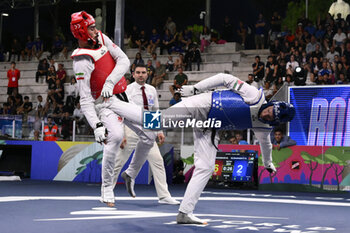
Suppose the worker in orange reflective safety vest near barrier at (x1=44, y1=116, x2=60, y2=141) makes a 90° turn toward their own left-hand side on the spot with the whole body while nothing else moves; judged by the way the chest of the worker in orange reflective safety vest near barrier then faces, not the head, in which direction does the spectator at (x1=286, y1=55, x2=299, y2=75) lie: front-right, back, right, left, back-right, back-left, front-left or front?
front

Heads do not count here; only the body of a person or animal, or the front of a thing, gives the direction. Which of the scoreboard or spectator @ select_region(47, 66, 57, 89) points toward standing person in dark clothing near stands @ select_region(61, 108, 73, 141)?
the spectator

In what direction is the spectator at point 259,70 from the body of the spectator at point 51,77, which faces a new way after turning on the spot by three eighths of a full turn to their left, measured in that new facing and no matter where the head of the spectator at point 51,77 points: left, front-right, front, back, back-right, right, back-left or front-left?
right

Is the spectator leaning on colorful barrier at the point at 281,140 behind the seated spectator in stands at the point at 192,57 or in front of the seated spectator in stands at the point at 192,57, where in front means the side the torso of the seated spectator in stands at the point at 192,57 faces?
in front

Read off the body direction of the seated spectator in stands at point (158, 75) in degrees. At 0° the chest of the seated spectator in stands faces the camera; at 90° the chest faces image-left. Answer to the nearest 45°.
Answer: approximately 45°

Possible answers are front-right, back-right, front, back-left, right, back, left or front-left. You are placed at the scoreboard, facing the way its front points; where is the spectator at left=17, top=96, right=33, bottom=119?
back-right

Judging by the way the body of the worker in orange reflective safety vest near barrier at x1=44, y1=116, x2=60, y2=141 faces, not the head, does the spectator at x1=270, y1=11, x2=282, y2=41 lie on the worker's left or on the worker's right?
on the worker's left

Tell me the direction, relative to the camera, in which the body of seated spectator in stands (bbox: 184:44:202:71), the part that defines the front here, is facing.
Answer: toward the camera

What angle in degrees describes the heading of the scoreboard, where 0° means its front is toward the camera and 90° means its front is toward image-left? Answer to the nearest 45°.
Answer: approximately 0°

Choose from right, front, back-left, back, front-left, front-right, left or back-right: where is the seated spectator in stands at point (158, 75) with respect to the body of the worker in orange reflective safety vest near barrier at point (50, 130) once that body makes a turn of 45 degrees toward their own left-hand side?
left

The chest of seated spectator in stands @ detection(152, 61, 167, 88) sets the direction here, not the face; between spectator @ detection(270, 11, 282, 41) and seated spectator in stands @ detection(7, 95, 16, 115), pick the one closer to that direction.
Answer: the seated spectator in stands

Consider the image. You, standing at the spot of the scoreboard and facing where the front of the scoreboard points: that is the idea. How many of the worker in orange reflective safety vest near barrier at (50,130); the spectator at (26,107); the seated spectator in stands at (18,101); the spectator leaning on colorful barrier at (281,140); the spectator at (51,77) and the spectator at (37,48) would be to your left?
1

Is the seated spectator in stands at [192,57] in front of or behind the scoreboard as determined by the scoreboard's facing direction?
behind

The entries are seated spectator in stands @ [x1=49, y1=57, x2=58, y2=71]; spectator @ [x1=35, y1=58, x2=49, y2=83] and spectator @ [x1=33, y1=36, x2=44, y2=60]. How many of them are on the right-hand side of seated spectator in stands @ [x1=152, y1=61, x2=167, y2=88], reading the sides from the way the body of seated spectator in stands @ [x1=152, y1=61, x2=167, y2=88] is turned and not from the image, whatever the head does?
3

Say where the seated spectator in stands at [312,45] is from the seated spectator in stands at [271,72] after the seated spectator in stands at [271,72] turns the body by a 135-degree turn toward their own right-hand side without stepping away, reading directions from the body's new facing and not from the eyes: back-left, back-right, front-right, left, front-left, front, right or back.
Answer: right

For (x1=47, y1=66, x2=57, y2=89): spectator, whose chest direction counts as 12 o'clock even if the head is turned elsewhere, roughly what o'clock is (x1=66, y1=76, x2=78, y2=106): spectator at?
(x1=66, y1=76, x2=78, y2=106): spectator is roughly at 11 o'clock from (x1=47, y1=66, x2=57, y2=89): spectator.
